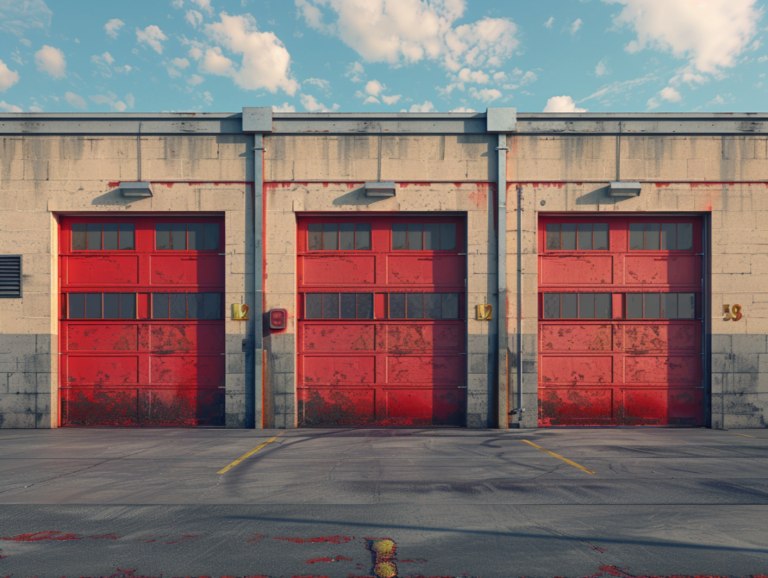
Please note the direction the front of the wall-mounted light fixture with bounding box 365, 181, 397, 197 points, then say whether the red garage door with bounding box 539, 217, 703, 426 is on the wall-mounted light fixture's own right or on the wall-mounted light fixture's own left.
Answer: on the wall-mounted light fixture's own left

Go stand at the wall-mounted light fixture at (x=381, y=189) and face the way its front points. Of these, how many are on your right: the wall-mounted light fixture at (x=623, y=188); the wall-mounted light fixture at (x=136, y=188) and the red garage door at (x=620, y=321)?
1

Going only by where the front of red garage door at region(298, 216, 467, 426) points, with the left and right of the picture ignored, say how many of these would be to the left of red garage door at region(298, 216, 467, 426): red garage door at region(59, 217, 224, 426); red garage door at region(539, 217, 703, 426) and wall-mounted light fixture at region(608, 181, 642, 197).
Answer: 2

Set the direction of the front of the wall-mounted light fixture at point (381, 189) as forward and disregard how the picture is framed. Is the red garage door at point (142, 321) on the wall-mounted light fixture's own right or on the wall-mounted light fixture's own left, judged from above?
on the wall-mounted light fixture's own right

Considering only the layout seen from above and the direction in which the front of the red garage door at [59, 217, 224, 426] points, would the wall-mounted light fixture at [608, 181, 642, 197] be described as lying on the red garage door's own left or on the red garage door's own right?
on the red garage door's own left

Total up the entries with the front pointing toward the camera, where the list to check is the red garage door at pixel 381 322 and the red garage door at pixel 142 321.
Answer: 2

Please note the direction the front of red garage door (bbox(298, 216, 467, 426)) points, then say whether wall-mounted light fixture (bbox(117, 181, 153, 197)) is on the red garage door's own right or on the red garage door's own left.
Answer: on the red garage door's own right
